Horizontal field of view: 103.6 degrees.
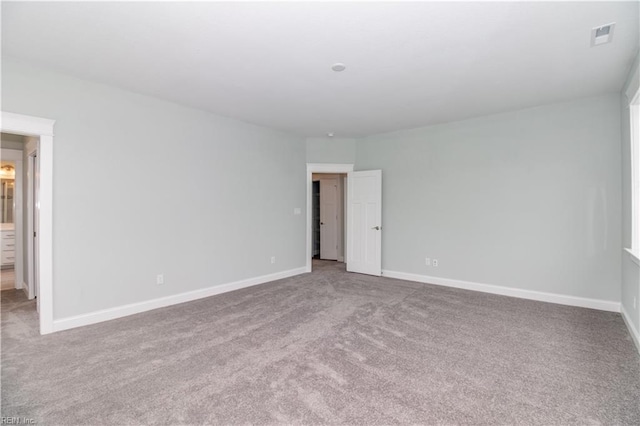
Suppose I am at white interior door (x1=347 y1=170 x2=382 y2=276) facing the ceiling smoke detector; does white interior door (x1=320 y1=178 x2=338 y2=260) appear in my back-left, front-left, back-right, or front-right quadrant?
back-right

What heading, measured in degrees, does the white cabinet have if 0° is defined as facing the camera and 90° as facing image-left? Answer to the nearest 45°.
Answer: approximately 0°

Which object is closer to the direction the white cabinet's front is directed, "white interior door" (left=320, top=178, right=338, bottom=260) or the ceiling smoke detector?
the ceiling smoke detector

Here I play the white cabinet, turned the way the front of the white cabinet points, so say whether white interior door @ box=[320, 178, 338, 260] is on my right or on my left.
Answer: on my left
